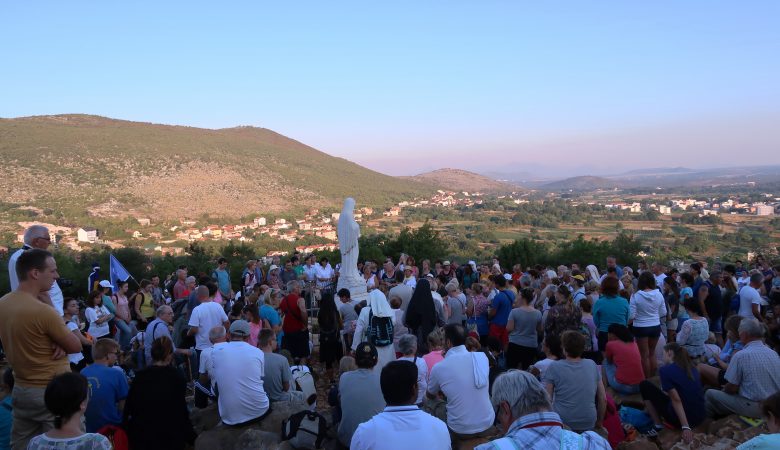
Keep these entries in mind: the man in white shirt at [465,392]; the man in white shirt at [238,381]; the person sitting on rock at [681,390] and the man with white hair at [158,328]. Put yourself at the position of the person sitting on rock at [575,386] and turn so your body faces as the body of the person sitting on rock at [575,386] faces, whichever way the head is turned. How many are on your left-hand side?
3

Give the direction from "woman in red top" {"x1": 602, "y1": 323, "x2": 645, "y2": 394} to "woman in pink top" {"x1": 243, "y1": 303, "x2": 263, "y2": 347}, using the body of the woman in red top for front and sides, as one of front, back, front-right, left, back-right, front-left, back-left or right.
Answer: front-left

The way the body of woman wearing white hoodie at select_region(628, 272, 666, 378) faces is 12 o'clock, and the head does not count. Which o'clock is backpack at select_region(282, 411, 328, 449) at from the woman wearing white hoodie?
The backpack is roughly at 7 o'clock from the woman wearing white hoodie.

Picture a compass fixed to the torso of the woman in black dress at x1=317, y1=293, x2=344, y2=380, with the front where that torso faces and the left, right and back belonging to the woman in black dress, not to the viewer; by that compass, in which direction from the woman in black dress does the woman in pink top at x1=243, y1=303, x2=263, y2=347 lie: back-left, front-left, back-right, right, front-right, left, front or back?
back-left

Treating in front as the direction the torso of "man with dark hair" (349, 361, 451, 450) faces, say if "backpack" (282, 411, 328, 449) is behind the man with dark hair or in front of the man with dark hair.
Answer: in front

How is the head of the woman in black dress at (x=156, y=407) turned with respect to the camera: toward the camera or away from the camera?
away from the camera

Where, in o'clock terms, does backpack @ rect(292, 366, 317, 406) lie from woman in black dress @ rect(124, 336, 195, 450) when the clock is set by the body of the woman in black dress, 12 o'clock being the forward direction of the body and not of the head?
The backpack is roughly at 2 o'clock from the woman in black dress.

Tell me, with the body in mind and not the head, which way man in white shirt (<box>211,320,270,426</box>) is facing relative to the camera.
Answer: away from the camera

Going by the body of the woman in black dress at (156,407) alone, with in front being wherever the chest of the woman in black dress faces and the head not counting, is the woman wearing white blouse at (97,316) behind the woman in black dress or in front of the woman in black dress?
in front

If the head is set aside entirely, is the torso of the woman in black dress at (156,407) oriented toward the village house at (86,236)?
yes

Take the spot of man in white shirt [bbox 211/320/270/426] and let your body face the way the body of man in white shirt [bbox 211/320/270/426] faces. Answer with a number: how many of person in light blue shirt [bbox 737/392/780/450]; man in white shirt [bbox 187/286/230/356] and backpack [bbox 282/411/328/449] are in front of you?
1

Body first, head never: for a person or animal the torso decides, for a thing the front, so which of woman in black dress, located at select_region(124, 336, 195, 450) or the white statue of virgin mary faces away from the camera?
the woman in black dress

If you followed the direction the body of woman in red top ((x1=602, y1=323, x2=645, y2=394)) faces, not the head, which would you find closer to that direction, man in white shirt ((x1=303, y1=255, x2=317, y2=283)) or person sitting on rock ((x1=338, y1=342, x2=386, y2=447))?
the man in white shirt

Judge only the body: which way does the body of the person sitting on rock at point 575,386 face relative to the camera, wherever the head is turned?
away from the camera

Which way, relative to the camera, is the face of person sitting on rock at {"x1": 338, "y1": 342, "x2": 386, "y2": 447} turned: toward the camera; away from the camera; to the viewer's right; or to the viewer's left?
away from the camera

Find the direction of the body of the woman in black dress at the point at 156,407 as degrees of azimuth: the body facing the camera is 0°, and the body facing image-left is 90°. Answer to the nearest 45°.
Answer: approximately 180°

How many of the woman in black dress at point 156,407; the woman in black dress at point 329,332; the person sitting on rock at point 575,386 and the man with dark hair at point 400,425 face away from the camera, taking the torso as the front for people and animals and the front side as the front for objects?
4

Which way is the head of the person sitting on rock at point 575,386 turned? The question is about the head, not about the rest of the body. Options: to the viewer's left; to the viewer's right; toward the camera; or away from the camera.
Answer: away from the camera

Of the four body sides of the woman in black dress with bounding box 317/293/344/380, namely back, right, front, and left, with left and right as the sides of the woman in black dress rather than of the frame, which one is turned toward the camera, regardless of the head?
back

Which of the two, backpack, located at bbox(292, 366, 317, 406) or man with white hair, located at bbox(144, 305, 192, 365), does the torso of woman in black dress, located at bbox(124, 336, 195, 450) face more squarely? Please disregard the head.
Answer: the man with white hair
